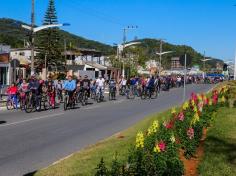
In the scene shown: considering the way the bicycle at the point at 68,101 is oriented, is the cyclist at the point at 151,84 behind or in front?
behind

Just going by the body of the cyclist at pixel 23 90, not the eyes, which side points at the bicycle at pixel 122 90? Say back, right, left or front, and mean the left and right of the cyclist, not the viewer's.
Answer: back

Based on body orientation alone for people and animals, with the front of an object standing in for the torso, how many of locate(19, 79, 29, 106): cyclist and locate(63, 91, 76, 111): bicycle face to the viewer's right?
0

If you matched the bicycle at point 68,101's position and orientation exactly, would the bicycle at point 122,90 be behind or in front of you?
behind

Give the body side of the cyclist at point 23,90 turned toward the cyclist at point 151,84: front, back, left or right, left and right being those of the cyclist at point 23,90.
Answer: back

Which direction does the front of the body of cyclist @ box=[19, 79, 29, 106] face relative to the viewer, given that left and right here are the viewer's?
facing the viewer and to the left of the viewer
